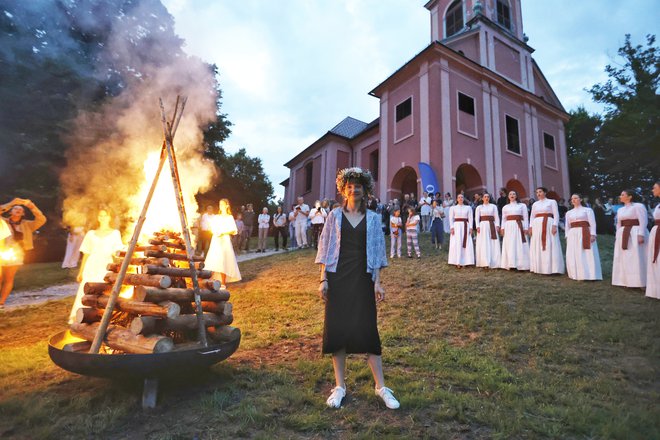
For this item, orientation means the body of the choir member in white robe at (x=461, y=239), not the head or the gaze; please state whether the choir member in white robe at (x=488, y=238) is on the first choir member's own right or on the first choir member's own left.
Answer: on the first choir member's own left

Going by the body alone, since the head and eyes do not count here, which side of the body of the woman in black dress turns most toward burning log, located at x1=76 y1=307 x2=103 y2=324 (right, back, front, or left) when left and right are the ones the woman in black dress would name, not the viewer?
right

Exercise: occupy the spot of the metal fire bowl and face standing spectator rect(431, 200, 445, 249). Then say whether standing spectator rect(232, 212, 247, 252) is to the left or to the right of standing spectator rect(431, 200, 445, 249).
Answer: left

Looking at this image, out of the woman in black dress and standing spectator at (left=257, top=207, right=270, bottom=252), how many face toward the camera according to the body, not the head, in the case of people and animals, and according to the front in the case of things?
2

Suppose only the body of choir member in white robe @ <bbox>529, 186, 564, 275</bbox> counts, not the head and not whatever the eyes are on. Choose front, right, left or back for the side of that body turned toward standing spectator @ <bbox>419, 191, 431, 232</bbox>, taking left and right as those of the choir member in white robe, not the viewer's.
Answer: right

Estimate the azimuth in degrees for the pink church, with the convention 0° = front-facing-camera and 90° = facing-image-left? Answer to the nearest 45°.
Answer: approximately 315°

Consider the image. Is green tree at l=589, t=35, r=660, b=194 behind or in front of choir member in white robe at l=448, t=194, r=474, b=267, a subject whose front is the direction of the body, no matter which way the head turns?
behind

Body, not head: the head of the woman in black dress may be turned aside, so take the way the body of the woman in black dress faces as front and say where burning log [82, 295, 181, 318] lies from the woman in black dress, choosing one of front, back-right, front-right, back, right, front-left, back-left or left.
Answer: right

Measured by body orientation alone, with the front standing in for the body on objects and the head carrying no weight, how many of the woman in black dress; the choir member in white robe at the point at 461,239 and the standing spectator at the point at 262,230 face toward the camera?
3

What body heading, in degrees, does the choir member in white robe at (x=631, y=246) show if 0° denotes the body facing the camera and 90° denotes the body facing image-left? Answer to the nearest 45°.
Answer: approximately 45°

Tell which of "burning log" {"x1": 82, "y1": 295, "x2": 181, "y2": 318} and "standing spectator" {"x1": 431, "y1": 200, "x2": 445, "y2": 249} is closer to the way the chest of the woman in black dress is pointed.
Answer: the burning log

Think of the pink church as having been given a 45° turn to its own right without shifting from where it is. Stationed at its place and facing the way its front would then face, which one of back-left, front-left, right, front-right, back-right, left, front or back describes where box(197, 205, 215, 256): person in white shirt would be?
front-right

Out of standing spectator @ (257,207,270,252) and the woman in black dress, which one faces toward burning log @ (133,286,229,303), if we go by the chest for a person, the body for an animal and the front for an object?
the standing spectator

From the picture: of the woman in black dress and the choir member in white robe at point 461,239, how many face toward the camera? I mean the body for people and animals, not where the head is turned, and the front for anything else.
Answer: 2
